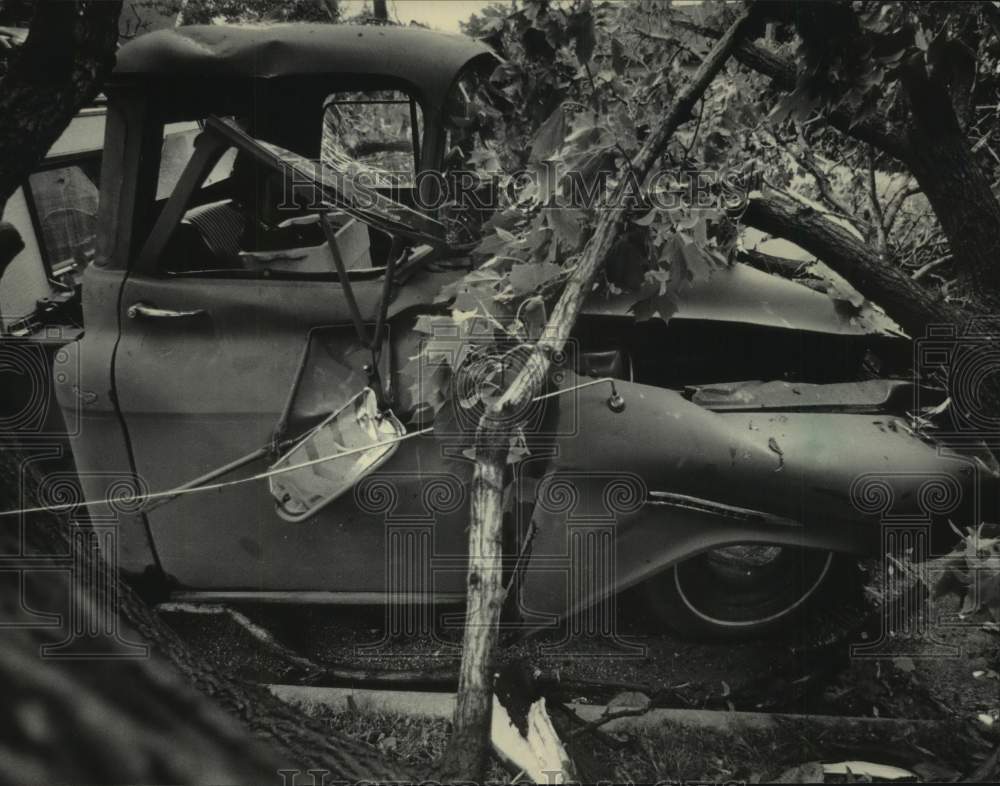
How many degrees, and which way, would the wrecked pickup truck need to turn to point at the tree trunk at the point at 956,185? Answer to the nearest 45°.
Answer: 0° — it already faces it

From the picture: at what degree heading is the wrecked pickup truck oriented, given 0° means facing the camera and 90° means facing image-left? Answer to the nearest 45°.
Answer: approximately 270°
